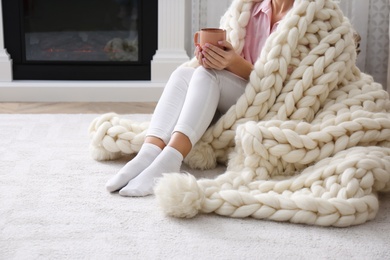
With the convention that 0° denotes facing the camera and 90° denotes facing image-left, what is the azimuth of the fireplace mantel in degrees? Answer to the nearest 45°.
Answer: approximately 0°

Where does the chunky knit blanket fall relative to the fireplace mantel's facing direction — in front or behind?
in front

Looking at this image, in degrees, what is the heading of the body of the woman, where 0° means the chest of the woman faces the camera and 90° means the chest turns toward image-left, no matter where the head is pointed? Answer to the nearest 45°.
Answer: approximately 45°
